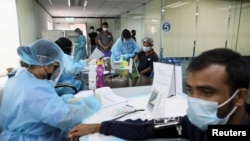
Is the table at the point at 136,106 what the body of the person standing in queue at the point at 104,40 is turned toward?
yes

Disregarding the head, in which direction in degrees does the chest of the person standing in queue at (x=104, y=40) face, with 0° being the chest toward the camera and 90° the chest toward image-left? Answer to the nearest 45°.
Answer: approximately 0°

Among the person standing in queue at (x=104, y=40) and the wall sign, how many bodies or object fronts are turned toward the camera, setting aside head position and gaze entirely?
2

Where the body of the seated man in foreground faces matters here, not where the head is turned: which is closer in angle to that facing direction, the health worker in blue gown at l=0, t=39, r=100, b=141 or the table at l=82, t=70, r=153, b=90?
the health worker in blue gown

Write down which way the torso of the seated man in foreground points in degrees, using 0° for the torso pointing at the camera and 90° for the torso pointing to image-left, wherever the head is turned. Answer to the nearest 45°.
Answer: approximately 45°

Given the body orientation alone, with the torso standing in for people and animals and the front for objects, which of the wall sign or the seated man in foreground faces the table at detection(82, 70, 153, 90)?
the wall sign
